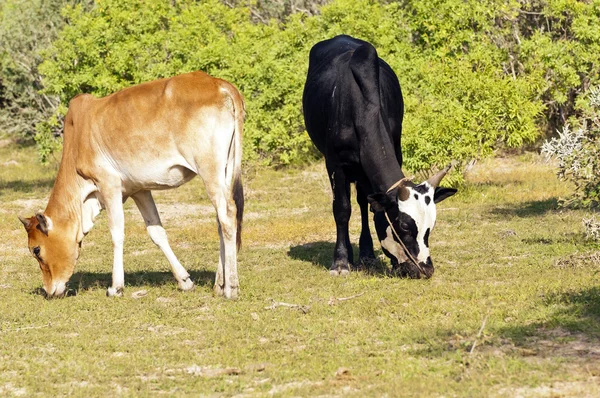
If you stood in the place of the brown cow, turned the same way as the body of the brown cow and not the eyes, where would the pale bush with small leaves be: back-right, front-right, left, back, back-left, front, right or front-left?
back

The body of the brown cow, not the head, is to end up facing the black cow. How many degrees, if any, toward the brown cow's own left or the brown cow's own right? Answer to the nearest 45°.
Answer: approximately 180°

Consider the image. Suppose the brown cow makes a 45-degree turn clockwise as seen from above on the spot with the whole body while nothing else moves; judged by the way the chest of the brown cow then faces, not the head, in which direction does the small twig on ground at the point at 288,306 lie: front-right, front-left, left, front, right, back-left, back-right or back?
back

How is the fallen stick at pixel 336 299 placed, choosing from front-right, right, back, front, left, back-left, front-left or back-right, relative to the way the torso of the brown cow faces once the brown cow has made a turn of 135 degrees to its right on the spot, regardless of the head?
right

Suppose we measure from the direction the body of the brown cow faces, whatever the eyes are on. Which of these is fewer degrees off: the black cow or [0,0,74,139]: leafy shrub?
the leafy shrub

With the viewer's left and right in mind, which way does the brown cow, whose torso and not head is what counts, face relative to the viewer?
facing to the left of the viewer
